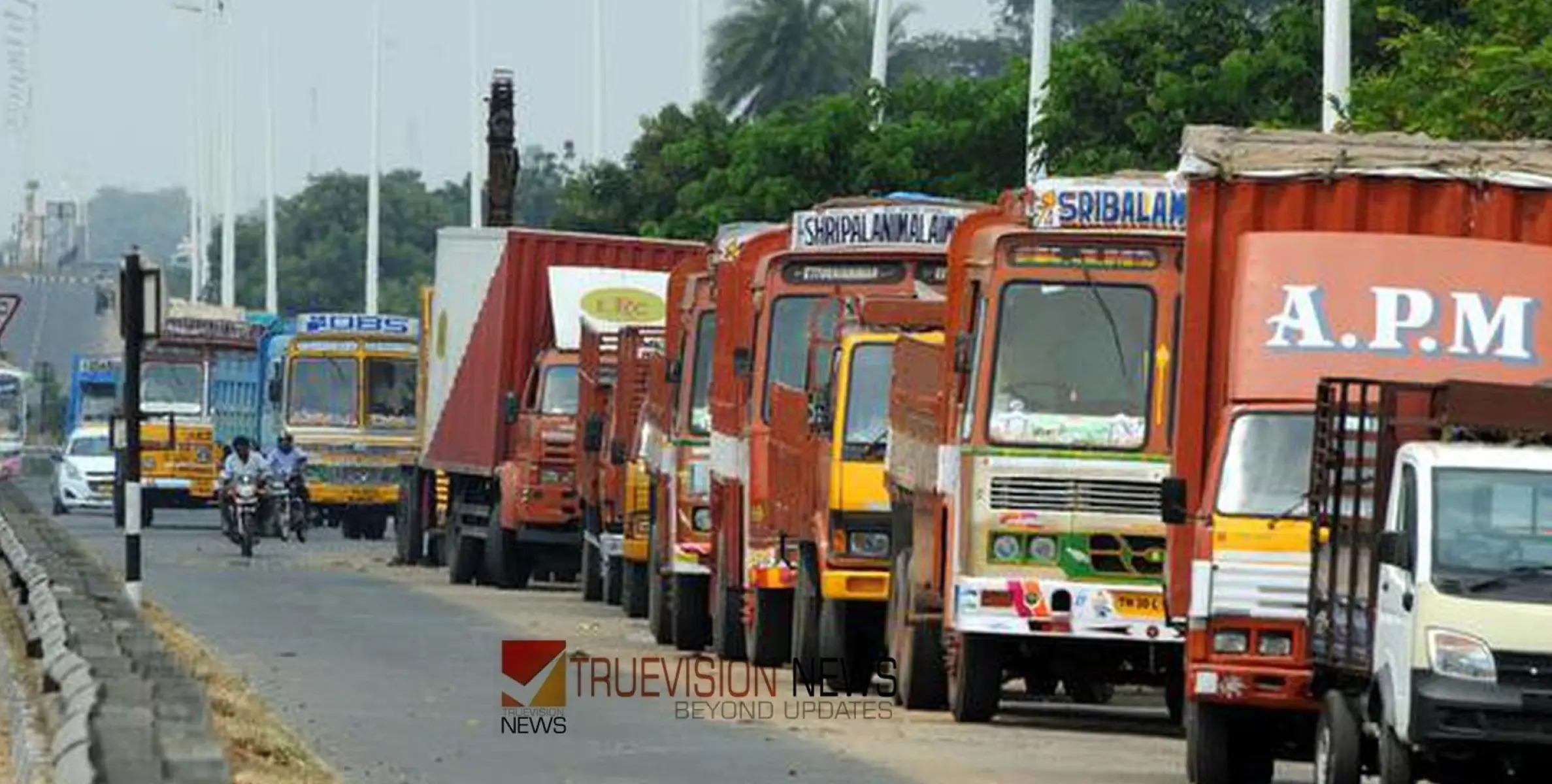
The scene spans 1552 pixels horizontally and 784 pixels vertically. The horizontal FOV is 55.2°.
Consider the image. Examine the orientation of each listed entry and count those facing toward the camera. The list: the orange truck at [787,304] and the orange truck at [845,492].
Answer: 2

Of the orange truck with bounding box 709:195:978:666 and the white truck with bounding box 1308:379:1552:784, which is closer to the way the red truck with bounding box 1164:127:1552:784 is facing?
the white truck

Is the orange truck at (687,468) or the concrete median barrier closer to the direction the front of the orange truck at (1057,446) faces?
the concrete median barrier

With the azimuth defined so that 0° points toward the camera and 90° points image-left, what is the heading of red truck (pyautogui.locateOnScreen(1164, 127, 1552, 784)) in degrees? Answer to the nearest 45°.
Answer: approximately 0°
